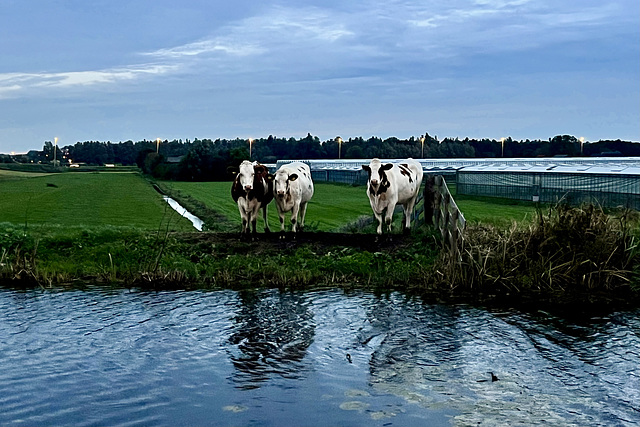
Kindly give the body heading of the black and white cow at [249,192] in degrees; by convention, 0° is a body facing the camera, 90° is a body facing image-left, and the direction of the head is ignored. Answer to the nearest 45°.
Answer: approximately 0°

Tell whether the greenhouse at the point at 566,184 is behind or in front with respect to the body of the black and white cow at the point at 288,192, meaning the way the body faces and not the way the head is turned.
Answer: behind

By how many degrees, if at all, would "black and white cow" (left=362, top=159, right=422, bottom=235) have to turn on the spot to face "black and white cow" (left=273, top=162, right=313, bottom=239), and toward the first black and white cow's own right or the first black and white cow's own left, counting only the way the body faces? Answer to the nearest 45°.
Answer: approximately 45° to the first black and white cow's own right

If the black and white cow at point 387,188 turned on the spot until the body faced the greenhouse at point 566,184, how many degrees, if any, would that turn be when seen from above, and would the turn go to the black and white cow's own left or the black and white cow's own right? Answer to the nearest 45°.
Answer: approximately 180°

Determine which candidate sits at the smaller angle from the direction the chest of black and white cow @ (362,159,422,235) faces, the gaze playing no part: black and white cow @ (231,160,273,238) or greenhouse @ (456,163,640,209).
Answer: the black and white cow

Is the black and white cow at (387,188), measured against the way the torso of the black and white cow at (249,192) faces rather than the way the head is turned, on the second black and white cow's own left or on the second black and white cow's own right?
on the second black and white cow's own left

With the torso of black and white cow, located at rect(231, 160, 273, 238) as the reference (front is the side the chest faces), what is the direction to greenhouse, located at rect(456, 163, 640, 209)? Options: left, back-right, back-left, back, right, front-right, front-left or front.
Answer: back-left

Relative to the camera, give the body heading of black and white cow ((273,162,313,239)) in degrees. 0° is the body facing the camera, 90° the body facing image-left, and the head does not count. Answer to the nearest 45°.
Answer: approximately 45°

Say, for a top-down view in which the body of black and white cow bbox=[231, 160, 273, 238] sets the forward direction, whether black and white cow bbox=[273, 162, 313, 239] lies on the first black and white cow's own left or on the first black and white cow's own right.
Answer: on the first black and white cow's own left

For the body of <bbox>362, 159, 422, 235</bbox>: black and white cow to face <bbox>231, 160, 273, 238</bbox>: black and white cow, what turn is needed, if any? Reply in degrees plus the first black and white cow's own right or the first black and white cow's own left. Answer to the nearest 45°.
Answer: approximately 45° to the first black and white cow's own right

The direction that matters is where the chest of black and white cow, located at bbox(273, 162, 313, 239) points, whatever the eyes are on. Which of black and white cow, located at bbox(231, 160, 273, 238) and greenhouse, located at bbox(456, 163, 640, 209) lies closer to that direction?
the black and white cow

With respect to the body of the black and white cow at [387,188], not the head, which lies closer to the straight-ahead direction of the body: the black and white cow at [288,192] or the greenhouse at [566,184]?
the black and white cow
